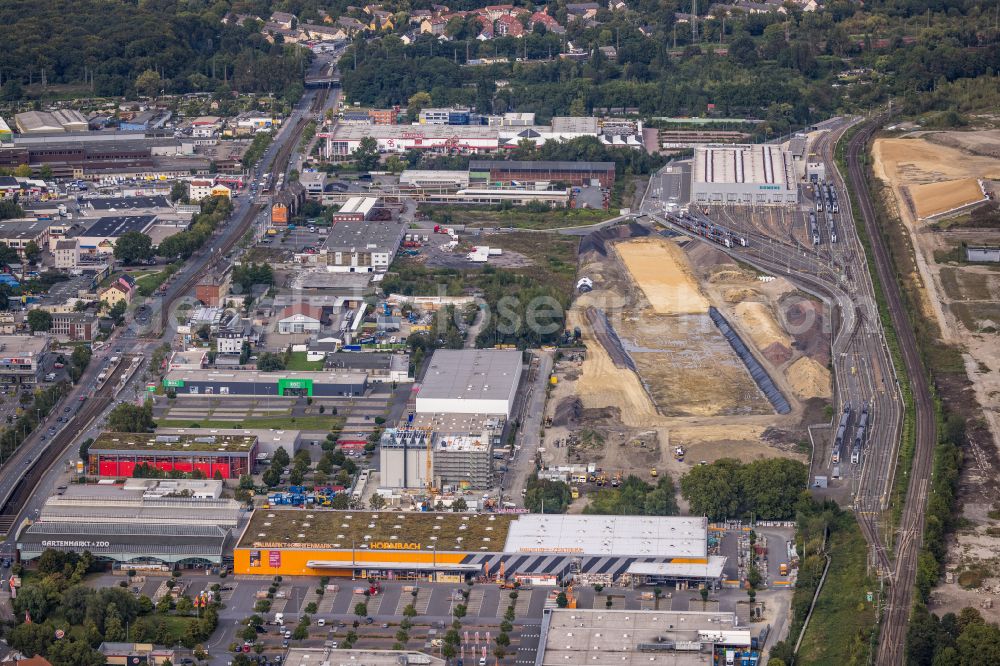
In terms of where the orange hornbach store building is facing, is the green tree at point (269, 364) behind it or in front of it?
behind

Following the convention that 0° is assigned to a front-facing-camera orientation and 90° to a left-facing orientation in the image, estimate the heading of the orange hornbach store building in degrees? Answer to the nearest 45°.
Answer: approximately 0°

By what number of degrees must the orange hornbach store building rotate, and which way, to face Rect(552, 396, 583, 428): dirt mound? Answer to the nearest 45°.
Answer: approximately 180°

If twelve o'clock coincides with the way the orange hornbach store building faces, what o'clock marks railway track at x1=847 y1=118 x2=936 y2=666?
The railway track is roughly at 9 o'clock from the orange hornbach store building.

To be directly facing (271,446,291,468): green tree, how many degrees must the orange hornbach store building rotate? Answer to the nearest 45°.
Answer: approximately 135° to its right

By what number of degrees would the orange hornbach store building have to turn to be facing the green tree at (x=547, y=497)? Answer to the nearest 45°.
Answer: approximately 135° to its left

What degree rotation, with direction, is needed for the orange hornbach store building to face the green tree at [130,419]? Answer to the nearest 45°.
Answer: approximately 135° to its right

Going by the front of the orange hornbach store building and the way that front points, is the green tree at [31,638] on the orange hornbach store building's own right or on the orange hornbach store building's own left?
on the orange hornbach store building's own right
